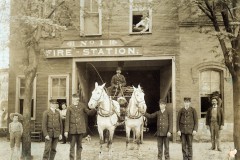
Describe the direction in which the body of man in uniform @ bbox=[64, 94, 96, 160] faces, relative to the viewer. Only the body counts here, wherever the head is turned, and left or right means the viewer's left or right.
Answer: facing the viewer

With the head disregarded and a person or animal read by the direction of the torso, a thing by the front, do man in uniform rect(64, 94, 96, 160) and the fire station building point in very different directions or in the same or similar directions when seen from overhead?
same or similar directions

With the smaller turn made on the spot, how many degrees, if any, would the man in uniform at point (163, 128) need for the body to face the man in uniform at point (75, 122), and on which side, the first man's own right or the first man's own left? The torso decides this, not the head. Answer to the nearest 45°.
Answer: approximately 90° to the first man's own right

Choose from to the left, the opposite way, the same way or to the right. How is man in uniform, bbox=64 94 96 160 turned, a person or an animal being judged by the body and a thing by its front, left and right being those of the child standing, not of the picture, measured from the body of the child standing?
the same way

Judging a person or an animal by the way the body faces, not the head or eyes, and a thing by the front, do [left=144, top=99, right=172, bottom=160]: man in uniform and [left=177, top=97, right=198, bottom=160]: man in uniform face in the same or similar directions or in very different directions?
same or similar directions

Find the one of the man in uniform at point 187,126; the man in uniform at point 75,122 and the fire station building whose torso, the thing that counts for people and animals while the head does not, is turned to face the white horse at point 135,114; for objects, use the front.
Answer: the fire station building

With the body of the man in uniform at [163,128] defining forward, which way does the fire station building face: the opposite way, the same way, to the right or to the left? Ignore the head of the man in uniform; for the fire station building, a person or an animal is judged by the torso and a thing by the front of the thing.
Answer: the same way

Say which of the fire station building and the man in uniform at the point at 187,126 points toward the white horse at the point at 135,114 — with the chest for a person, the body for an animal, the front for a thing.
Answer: the fire station building

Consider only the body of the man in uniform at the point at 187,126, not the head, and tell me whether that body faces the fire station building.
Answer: no

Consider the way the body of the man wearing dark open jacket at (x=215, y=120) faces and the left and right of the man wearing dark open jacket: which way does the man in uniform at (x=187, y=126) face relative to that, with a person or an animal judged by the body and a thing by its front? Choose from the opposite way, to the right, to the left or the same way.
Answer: the same way

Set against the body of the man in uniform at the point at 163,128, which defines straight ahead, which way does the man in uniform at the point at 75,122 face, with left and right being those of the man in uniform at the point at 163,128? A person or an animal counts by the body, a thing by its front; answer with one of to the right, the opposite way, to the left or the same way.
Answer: the same way

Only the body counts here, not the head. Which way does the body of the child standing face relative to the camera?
toward the camera

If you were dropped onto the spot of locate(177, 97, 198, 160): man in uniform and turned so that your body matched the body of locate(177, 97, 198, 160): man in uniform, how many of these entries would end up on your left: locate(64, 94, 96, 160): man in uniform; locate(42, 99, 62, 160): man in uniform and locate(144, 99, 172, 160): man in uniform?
0

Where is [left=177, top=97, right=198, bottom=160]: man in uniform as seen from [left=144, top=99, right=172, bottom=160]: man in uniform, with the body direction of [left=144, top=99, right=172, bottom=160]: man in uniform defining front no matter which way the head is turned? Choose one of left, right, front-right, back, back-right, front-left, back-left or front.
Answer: left

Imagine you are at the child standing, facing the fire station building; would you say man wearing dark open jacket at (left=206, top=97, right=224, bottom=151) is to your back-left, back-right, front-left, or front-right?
front-right

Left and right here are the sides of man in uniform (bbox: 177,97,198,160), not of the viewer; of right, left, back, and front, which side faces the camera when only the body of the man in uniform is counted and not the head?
front

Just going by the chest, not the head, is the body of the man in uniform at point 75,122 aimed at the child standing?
no

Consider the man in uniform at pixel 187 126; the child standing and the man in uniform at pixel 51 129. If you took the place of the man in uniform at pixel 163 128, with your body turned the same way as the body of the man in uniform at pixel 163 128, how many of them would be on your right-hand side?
2

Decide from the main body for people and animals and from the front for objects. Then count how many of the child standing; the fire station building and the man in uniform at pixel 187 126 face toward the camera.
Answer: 3
